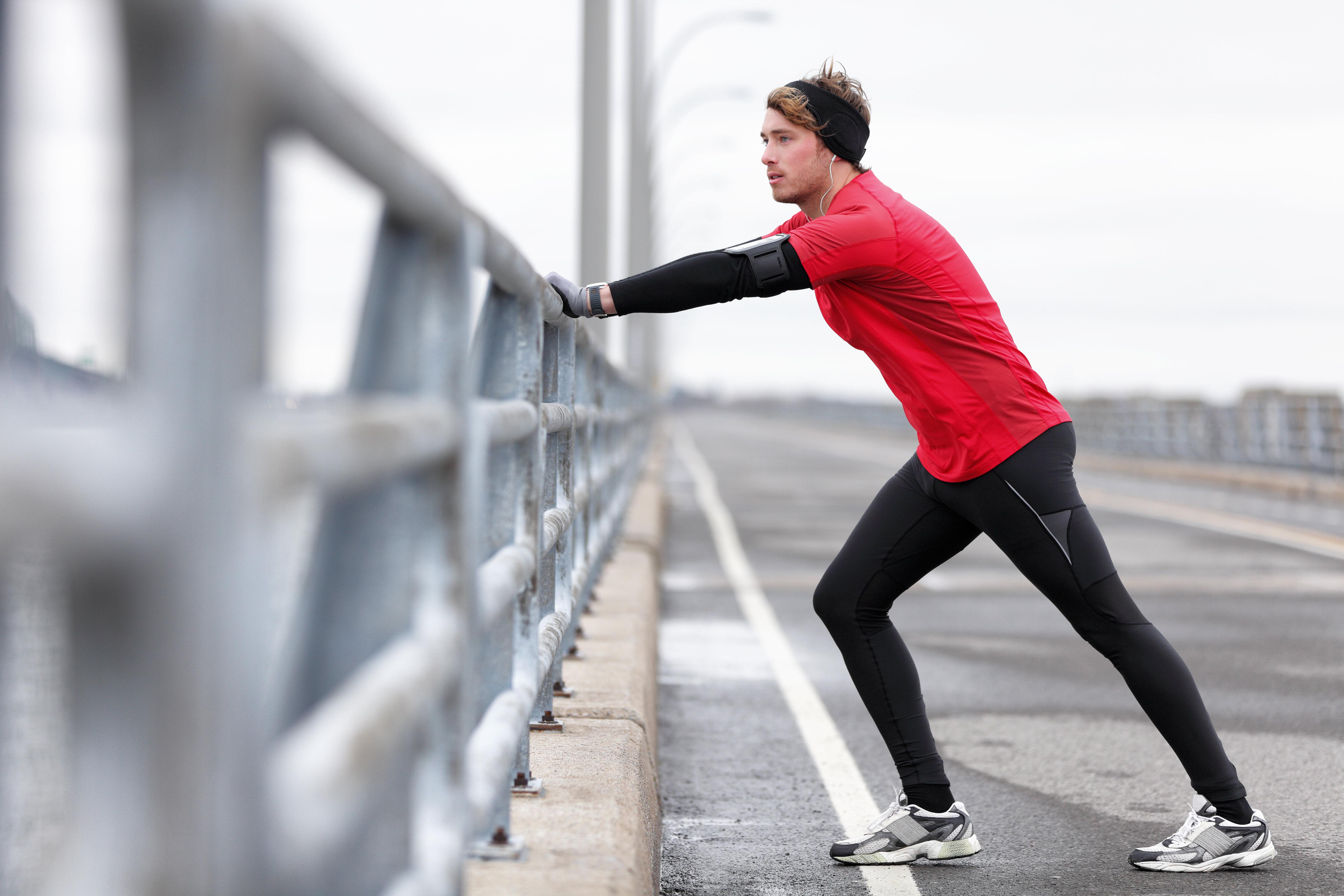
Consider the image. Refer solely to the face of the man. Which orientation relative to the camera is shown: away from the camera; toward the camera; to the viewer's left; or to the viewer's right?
to the viewer's left

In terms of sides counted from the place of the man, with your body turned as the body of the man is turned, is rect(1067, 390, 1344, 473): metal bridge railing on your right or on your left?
on your right

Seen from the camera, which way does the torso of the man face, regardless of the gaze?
to the viewer's left

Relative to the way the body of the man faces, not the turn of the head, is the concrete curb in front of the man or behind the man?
in front

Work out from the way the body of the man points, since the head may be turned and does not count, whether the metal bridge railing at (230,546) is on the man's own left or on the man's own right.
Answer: on the man's own left
